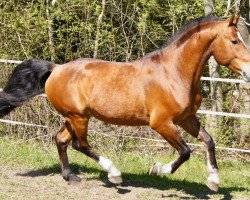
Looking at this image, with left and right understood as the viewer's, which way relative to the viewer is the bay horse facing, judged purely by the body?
facing to the right of the viewer

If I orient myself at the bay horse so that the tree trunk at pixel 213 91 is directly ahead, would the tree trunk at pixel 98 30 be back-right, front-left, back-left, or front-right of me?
front-left

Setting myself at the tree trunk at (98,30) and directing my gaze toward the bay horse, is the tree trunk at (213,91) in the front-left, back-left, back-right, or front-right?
front-left

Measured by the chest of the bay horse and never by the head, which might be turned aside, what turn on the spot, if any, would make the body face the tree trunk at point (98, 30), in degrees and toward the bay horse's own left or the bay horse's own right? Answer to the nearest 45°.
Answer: approximately 90° to the bay horse's own left

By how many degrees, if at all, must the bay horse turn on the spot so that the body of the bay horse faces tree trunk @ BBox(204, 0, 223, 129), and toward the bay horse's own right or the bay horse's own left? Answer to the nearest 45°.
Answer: approximately 45° to the bay horse's own left

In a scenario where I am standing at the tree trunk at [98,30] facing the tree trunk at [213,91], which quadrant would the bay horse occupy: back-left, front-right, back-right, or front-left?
front-right
